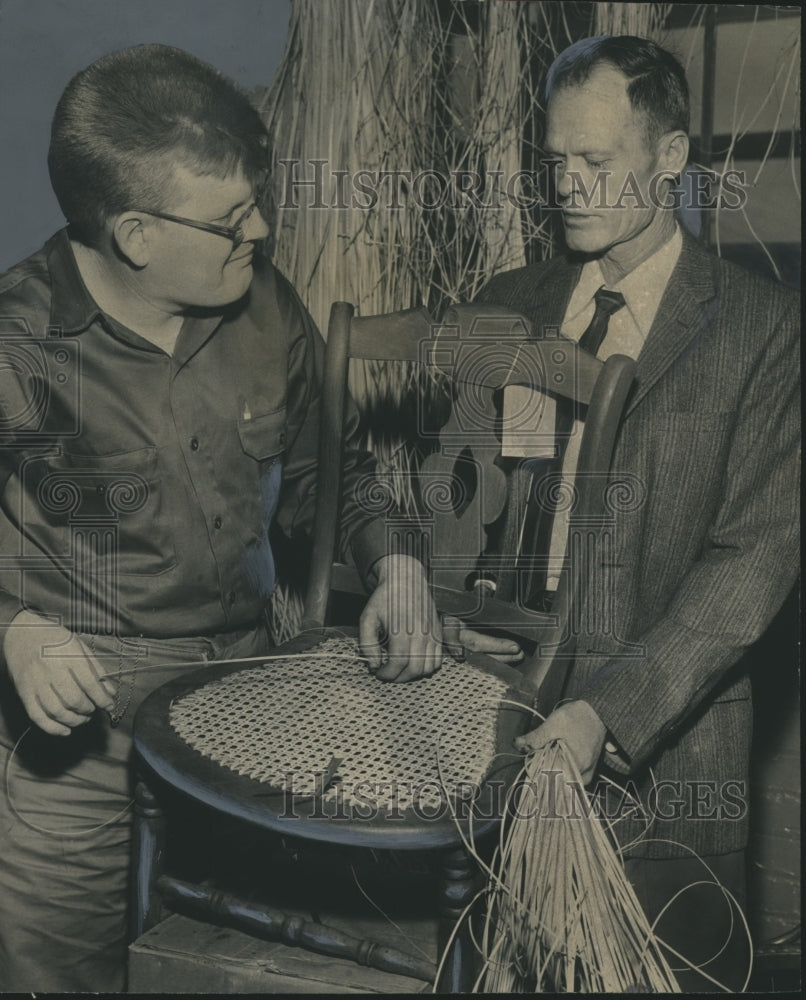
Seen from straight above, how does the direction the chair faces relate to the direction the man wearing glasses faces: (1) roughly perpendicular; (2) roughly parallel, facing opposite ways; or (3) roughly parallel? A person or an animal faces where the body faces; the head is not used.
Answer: roughly perpendicular

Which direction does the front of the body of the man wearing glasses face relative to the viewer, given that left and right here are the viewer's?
facing the viewer and to the right of the viewer

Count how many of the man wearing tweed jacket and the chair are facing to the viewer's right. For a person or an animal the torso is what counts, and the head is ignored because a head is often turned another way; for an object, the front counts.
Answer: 0

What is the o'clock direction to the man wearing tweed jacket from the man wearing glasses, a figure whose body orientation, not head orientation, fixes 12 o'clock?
The man wearing tweed jacket is roughly at 11 o'clock from the man wearing glasses.

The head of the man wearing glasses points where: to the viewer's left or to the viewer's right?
to the viewer's right

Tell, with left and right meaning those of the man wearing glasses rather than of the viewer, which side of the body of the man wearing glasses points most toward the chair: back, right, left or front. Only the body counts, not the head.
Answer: front
